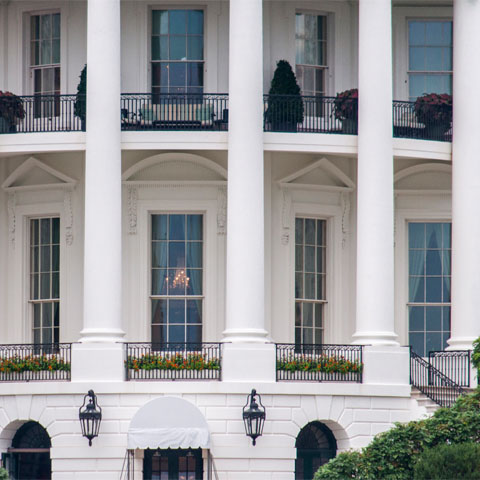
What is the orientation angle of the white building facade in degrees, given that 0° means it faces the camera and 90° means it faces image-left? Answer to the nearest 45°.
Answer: approximately 0°

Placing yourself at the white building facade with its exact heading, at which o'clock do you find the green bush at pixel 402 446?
The green bush is roughly at 11 o'clock from the white building facade.

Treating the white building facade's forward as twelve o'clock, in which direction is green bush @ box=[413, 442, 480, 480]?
The green bush is roughly at 11 o'clock from the white building facade.
